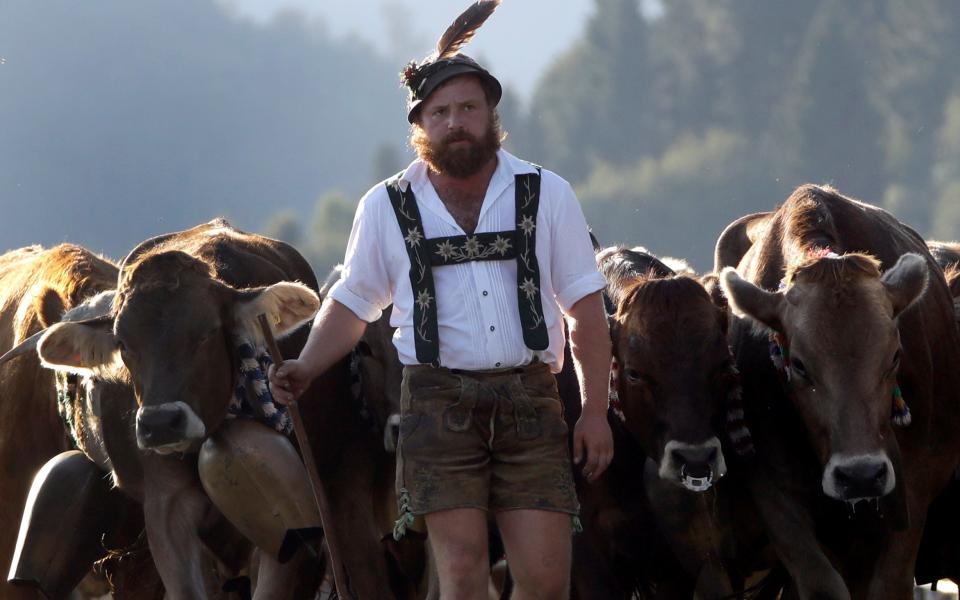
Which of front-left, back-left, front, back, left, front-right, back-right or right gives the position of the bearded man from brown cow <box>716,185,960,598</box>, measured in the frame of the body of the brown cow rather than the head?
front-right

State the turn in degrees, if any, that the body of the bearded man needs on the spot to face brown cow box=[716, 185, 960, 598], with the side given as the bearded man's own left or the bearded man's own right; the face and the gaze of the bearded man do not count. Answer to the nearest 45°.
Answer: approximately 135° to the bearded man's own left

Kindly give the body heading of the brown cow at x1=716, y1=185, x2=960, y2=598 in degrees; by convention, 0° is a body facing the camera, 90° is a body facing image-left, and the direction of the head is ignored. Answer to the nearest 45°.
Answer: approximately 0°

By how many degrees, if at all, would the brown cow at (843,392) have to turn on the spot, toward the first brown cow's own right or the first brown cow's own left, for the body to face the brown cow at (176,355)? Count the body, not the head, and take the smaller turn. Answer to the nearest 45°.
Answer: approximately 90° to the first brown cow's own right

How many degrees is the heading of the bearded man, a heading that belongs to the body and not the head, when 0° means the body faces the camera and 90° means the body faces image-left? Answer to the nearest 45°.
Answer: approximately 0°

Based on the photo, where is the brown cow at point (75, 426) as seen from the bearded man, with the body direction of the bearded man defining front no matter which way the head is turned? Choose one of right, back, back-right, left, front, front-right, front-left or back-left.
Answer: back-right

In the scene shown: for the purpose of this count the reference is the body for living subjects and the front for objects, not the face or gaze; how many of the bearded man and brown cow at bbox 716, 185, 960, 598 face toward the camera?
2
